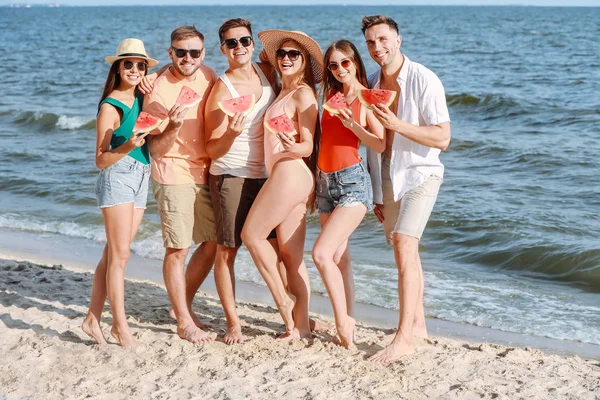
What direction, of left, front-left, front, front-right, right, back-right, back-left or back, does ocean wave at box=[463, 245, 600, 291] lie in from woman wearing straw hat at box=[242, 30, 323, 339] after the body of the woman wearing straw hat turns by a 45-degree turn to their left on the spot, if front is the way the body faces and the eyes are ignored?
back-left

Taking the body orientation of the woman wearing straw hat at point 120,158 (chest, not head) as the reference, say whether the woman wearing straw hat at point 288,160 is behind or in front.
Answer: in front

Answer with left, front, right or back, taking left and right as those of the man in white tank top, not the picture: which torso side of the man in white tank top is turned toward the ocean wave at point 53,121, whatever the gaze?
back

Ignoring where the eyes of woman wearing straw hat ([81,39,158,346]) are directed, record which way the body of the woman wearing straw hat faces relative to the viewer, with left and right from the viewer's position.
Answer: facing the viewer and to the right of the viewer

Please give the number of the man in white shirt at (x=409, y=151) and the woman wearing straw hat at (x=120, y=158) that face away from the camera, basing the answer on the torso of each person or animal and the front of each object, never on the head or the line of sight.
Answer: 0

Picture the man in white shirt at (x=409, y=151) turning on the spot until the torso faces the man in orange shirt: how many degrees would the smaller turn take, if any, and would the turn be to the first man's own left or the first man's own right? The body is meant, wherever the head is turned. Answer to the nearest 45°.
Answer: approximately 45° to the first man's own right

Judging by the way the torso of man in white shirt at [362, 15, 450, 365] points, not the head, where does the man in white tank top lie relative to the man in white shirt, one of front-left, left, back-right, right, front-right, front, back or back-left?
front-right

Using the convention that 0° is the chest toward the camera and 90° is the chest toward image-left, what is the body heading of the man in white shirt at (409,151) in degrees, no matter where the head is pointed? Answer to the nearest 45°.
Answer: approximately 45°

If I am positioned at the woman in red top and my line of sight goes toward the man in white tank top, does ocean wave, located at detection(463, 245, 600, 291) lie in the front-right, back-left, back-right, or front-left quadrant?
back-right
